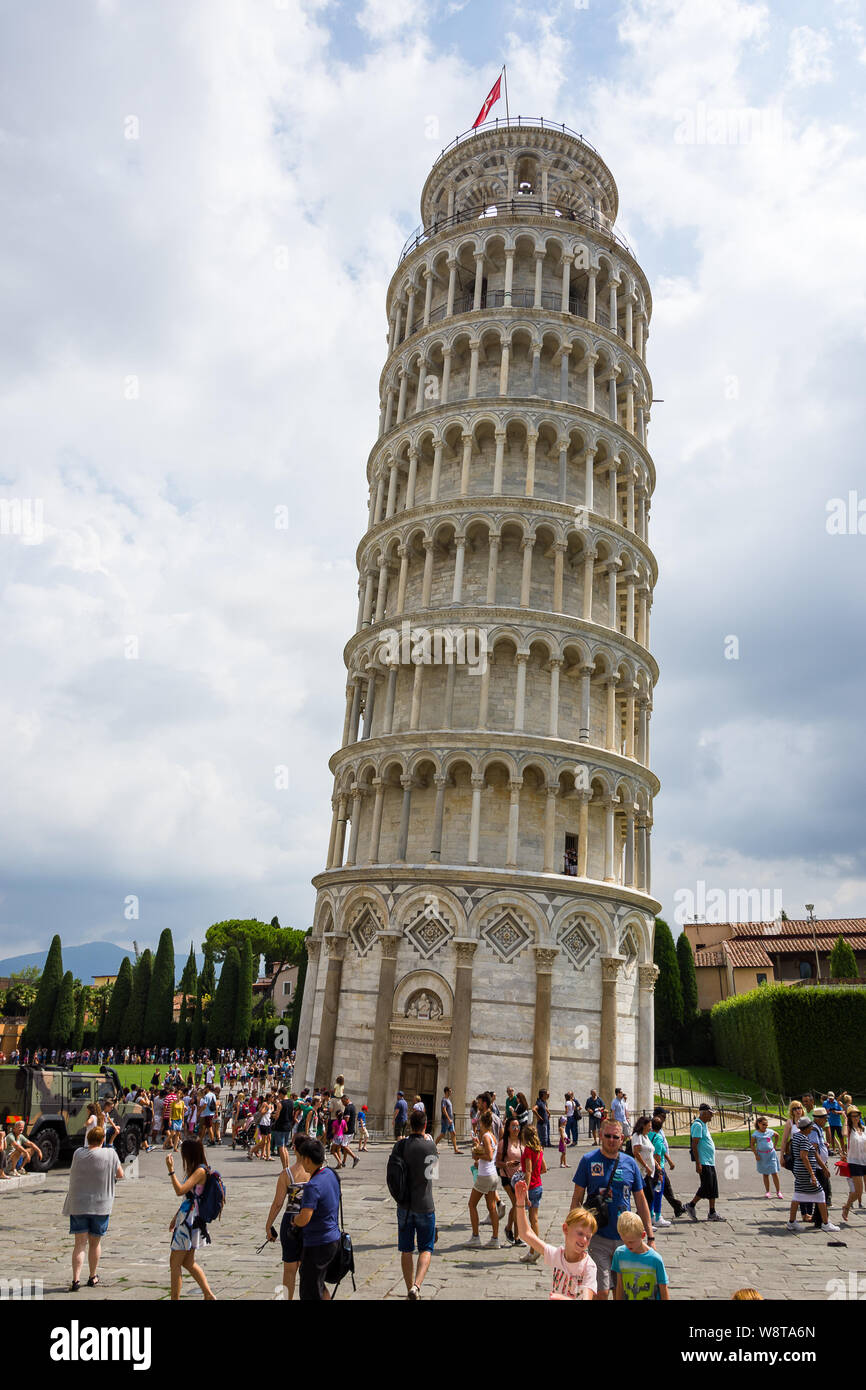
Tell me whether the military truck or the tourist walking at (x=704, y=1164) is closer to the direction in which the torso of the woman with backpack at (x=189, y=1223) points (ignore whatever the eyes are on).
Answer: the military truck

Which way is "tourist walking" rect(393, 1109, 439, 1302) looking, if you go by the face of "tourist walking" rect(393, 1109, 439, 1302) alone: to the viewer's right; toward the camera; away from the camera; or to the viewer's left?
away from the camera

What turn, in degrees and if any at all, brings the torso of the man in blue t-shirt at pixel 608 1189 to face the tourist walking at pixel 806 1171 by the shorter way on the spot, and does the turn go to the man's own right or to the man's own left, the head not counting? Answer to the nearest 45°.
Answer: approximately 180°

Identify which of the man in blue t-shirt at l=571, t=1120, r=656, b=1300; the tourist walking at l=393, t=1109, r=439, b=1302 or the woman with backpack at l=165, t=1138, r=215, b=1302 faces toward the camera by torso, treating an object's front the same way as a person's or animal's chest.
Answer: the man in blue t-shirt

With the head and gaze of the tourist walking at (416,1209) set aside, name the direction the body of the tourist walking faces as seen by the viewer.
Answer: away from the camera

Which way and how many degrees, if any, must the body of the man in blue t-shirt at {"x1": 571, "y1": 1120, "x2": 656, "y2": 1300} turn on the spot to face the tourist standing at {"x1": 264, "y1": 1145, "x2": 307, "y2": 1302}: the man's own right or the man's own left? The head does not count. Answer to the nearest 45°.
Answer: approximately 90° to the man's own right

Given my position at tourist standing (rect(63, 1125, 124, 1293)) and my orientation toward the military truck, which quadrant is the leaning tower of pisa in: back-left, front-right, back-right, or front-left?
front-right

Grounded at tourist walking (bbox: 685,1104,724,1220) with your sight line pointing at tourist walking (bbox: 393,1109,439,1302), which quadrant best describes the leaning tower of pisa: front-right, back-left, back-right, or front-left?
back-right

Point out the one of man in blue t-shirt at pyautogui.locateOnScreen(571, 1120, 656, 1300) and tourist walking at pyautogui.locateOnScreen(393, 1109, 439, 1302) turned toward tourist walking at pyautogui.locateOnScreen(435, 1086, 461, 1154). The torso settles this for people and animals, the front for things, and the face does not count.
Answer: tourist walking at pyautogui.locateOnScreen(393, 1109, 439, 1302)

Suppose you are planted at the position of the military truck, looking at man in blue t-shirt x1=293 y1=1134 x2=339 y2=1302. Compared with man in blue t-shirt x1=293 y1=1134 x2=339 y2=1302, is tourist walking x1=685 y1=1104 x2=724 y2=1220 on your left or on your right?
left

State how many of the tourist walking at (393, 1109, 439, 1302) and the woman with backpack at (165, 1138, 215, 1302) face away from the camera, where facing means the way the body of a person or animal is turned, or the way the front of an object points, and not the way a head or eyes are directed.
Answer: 1

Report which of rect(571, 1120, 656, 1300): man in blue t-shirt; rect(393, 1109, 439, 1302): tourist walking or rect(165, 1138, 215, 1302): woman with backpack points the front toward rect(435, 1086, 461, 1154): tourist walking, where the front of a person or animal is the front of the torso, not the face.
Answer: rect(393, 1109, 439, 1302): tourist walking

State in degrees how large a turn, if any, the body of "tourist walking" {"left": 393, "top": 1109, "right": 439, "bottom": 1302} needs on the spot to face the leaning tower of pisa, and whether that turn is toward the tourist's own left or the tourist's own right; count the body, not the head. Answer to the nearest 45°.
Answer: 0° — they already face it

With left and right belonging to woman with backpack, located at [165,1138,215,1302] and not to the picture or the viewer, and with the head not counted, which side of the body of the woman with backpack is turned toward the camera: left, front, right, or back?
left

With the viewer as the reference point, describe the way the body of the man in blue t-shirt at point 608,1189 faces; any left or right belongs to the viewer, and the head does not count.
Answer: facing the viewer
